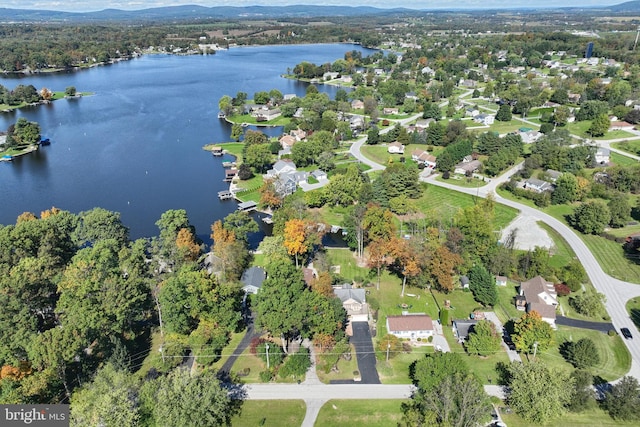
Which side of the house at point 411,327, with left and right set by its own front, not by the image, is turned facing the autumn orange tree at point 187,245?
right

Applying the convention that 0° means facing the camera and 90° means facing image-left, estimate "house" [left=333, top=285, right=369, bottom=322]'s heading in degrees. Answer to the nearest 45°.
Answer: approximately 0°

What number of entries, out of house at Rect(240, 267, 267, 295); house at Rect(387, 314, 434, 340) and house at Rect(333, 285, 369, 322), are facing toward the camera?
3

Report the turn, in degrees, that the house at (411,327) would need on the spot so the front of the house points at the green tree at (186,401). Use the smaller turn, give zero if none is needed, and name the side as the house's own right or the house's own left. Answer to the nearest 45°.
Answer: approximately 45° to the house's own right

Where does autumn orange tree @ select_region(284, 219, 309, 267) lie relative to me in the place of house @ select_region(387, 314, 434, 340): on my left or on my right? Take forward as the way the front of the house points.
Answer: on my right

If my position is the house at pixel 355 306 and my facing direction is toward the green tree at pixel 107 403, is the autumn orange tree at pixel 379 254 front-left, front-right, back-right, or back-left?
back-right

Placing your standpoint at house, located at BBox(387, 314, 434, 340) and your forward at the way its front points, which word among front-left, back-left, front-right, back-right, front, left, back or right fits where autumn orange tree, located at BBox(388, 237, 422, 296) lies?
back

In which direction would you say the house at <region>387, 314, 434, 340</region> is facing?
toward the camera

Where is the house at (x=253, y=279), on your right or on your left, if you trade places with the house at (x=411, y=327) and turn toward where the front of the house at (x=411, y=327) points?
on your right

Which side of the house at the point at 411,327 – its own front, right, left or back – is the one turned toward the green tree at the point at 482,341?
left

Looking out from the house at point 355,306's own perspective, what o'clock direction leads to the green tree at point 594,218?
The green tree is roughly at 8 o'clock from the house.

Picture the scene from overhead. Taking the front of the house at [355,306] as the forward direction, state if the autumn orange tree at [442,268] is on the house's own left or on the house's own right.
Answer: on the house's own left

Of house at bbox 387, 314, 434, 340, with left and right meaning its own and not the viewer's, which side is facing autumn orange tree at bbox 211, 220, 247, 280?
right

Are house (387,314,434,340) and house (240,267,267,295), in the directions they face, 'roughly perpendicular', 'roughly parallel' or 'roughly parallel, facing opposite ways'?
roughly parallel

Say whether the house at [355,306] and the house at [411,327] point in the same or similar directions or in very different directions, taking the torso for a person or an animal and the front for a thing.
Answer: same or similar directions

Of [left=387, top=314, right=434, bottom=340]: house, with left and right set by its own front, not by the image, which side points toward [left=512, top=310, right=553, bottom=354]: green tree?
left

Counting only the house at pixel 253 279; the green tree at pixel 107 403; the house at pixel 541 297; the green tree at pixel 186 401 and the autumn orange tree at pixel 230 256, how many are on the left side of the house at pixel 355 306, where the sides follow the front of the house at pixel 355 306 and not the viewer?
1
